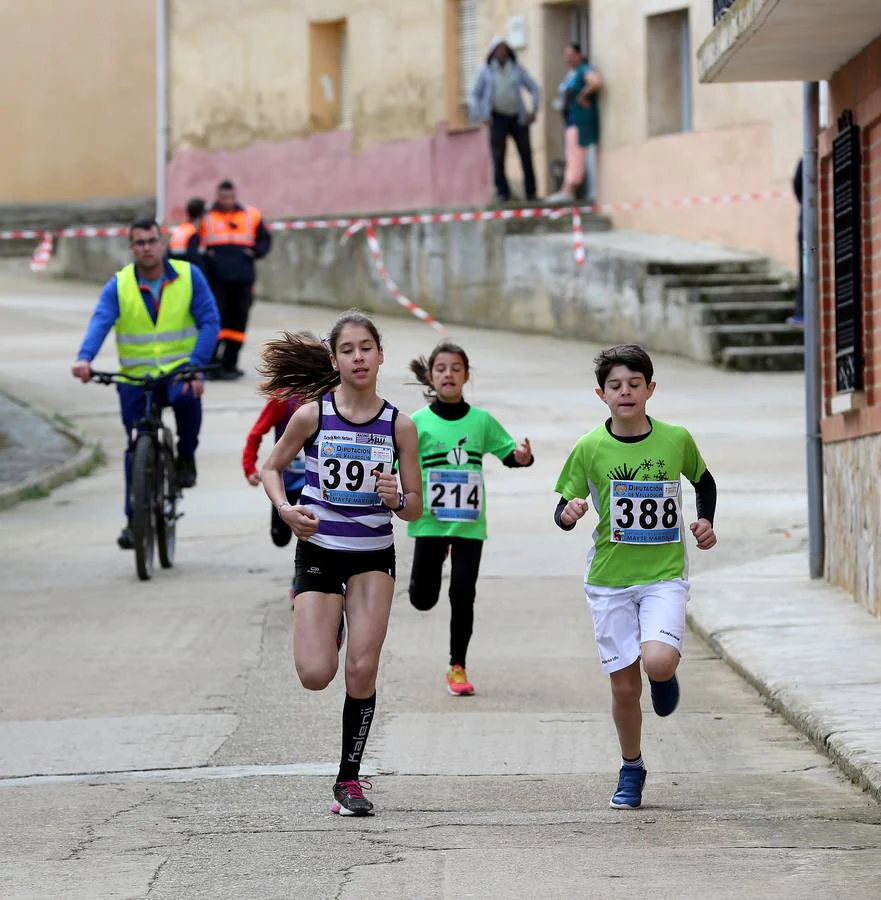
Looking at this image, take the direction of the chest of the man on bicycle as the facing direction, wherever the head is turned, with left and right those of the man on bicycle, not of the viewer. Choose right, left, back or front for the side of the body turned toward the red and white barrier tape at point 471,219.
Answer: back

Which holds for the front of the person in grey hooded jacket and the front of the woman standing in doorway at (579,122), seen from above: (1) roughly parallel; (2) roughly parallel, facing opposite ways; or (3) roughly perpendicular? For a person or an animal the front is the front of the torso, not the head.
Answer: roughly perpendicular

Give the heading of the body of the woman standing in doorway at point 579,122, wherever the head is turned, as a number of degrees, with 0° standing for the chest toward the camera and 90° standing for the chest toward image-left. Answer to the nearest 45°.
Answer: approximately 90°

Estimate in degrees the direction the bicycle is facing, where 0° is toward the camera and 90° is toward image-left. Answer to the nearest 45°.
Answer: approximately 0°

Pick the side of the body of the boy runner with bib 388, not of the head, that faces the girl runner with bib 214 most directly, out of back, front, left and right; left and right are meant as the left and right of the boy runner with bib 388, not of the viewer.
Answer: back

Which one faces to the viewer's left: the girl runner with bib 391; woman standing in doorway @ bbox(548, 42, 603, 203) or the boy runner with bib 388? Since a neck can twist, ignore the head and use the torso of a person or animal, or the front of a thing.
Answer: the woman standing in doorway

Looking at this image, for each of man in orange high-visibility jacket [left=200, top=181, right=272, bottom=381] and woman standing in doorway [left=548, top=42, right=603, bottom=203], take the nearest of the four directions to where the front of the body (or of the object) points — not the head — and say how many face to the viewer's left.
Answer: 1
